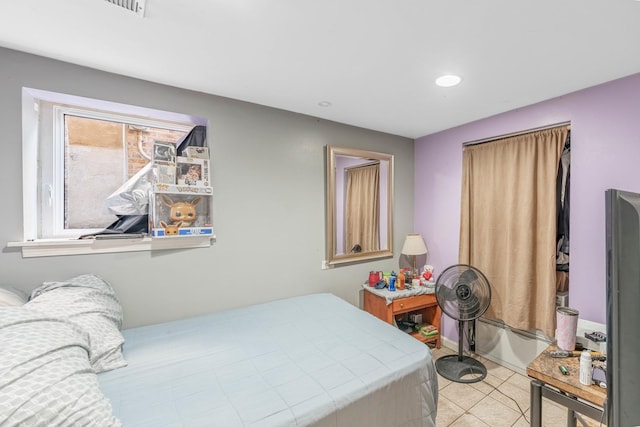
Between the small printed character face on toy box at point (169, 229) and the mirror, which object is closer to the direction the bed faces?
the mirror

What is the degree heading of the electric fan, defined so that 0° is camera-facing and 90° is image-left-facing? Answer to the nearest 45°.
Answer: approximately 0°

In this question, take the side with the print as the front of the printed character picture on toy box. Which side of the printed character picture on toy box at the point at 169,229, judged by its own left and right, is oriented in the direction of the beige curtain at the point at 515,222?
left

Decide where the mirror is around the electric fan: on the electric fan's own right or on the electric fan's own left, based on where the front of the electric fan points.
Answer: on the electric fan's own right

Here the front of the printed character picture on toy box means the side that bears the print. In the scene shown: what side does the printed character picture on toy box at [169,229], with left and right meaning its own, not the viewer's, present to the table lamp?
left

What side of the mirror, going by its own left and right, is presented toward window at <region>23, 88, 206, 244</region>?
right

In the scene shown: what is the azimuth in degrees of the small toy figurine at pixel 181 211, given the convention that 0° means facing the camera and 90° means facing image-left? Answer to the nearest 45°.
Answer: approximately 0°

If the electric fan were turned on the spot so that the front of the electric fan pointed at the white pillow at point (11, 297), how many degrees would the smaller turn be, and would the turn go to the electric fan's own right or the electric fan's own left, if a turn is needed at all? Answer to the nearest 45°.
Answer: approximately 45° to the electric fan's own right
